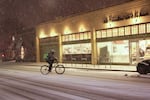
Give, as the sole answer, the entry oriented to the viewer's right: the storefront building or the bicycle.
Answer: the bicycle

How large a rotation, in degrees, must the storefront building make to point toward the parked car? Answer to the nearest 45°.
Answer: approximately 45° to its left

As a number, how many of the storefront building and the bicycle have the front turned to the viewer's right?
1

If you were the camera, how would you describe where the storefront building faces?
facing the viewer and to the left of the viewer

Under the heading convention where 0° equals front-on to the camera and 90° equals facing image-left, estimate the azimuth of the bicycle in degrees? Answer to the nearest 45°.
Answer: approximately 270°

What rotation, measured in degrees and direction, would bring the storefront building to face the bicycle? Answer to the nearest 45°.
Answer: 0° — it already faces it

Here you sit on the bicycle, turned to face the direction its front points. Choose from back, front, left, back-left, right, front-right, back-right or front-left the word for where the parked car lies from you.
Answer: front-right
